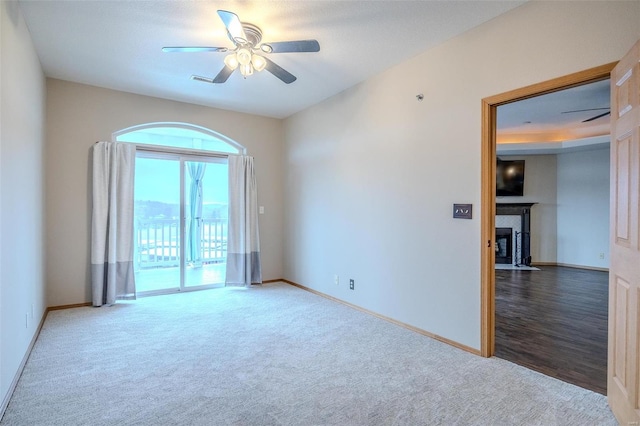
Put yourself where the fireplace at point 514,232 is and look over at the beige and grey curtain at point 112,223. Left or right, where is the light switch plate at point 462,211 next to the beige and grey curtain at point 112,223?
left

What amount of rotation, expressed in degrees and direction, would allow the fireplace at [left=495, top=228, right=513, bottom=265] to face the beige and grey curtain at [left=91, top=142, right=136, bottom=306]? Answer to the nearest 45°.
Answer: approximately 45° to its right

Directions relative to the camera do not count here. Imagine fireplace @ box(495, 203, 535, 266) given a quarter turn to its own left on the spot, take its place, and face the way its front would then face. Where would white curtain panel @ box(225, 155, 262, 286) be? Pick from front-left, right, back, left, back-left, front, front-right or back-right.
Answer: back-right

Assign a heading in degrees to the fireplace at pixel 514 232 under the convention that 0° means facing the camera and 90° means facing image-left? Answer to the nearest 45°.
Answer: approximately 0°

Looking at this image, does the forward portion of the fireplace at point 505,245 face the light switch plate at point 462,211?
yes

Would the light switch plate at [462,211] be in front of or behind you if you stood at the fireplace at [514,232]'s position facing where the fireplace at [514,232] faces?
in front

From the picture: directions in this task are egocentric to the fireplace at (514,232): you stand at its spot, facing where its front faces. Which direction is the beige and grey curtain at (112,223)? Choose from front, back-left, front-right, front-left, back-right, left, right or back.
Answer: front-right
